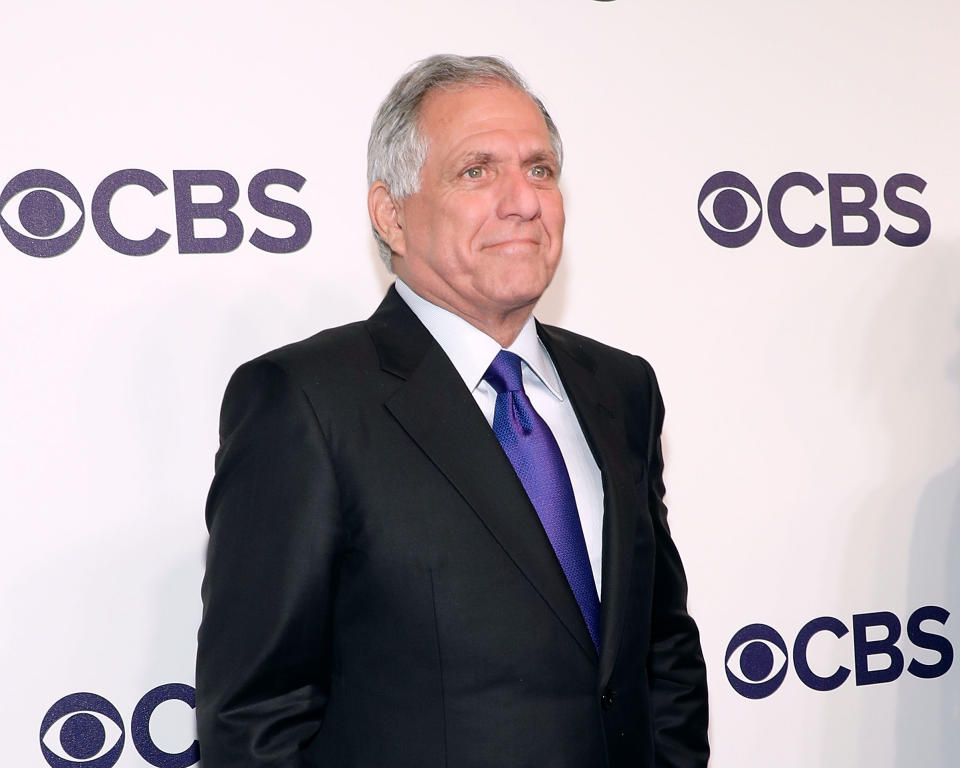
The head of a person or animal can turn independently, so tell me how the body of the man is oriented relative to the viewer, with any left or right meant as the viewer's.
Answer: facing the viewer and to the right of the viewer

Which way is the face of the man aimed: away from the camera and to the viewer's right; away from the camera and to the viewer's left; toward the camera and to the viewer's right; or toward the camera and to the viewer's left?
toward the camera and to the viewer's right
